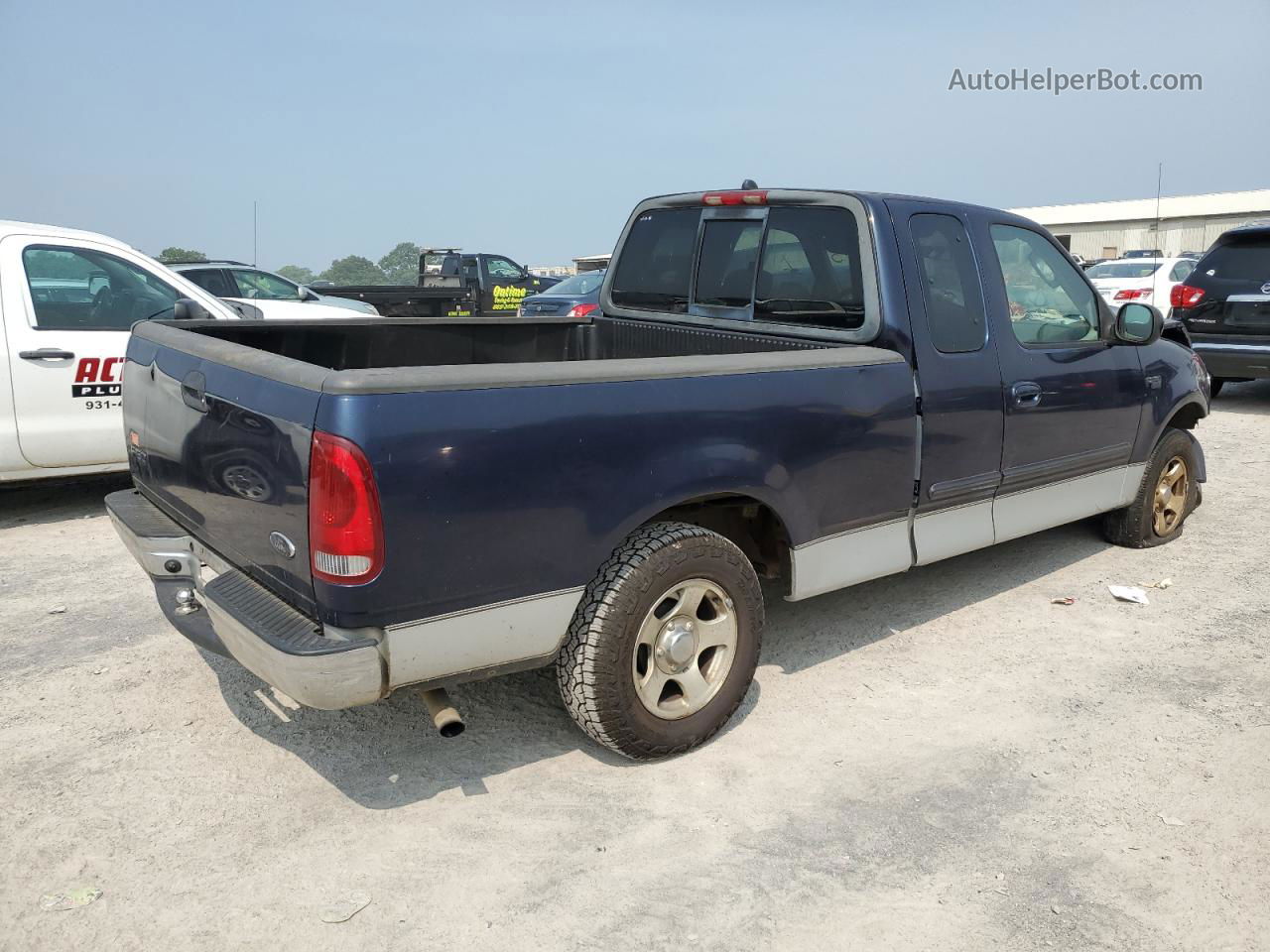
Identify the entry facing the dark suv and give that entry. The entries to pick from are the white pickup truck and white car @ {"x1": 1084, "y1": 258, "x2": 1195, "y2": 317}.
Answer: the white pickup truck

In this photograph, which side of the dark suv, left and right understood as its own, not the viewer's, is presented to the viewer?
back

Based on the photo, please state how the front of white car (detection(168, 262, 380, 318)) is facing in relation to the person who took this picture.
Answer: facing to the right of the viewer

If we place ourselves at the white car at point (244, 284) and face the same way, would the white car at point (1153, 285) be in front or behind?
in front

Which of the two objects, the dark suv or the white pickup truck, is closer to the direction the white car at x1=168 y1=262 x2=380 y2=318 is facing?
the dark suv

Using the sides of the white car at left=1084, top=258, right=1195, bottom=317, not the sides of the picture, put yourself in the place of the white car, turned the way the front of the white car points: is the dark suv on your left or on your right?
on your right

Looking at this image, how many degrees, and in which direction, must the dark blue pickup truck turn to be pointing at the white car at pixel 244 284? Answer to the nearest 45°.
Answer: approximately 90° to its left

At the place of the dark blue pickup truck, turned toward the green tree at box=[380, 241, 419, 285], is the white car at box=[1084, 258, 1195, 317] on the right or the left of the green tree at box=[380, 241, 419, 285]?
right

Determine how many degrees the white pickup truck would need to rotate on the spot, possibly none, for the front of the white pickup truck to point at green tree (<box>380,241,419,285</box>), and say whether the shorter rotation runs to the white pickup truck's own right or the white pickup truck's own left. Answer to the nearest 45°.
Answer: approximately 90° to the white pickup truck's own left

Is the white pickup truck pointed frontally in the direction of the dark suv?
yes

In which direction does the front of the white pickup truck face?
to the viewer's right

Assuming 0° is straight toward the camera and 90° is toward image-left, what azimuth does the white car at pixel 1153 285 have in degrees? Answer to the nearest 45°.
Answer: approximately 225°

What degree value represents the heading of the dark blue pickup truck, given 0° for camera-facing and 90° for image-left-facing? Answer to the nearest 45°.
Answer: approximately 225°
